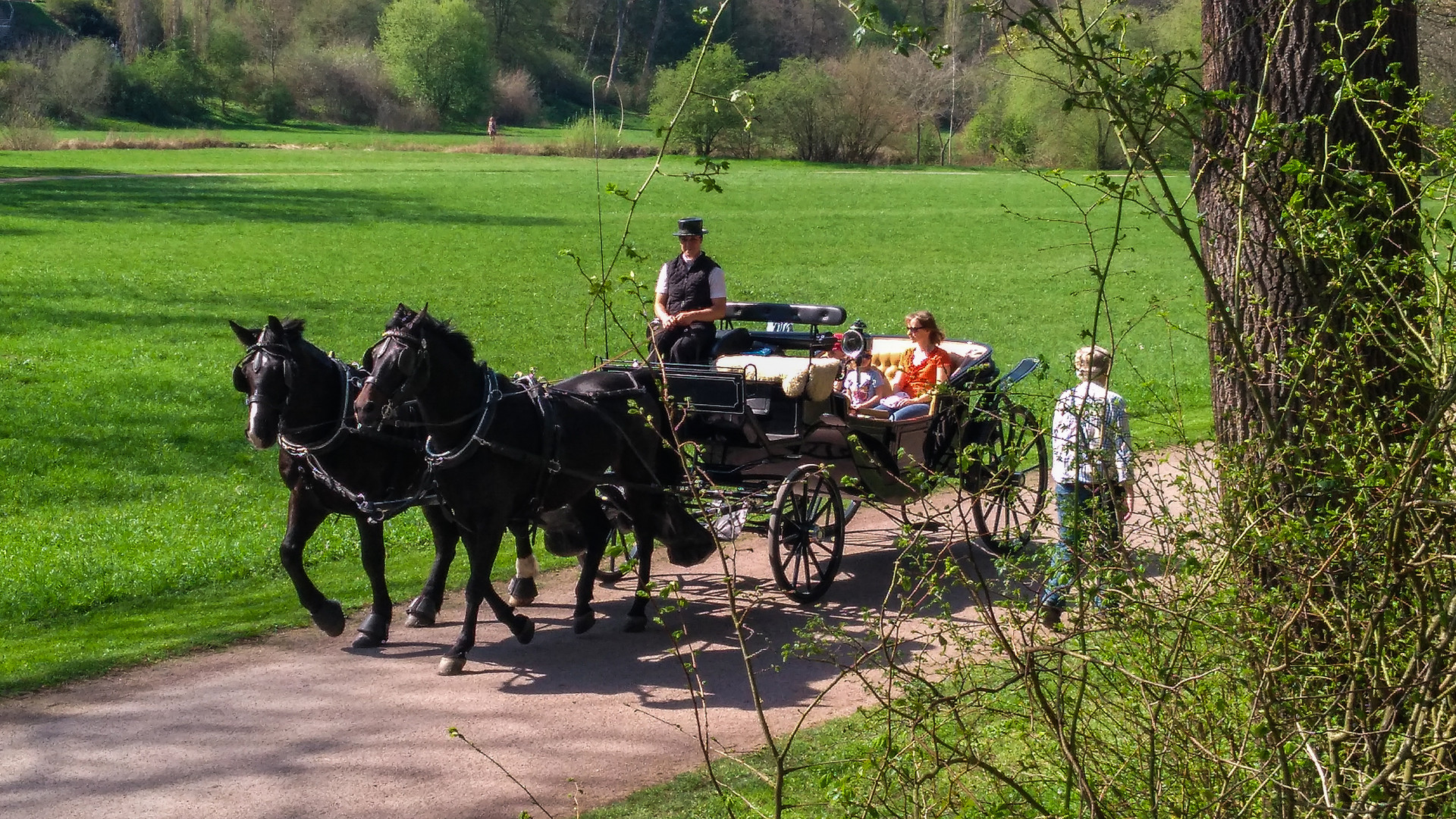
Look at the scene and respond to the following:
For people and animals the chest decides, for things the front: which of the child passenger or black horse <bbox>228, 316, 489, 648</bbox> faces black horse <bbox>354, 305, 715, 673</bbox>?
the child passenger

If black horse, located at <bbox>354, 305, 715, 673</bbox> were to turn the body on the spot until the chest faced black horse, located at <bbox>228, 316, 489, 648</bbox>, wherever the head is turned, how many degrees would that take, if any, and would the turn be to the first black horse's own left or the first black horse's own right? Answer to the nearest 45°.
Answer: approximately 45° to the first black horse's own right

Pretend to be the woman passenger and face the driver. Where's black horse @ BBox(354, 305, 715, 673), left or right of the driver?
left

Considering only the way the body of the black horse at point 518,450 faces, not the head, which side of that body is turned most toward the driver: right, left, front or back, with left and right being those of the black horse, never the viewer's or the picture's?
back

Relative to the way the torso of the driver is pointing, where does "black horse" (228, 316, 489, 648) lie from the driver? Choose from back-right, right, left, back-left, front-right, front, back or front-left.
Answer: front

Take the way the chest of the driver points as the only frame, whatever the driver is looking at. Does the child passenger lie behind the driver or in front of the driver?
behind

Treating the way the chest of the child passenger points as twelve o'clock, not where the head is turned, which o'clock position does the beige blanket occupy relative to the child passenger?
The beige blanket is roughly at 3 o'clock from the child passenger.

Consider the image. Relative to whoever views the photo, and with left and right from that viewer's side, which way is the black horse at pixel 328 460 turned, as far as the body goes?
facing the viewer and to the left of the viewer

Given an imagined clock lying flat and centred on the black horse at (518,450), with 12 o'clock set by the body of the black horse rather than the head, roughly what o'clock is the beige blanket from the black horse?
The beige blanket is roughly at 7 o'clock from the black horse.

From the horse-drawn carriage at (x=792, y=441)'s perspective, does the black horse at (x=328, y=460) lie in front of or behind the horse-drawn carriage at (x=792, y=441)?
in front

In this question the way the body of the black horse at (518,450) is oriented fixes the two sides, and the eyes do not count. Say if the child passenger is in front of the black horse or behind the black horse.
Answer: behind
